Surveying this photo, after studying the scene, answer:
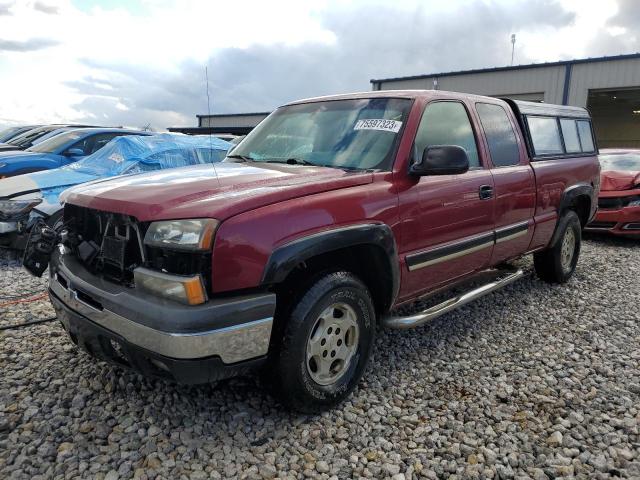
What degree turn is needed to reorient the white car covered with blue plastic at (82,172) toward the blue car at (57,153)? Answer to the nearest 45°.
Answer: approximately 135° to its right

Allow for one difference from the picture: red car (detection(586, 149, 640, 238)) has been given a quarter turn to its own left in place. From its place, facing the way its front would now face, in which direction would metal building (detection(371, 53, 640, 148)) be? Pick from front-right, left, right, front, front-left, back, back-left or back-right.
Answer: back-left

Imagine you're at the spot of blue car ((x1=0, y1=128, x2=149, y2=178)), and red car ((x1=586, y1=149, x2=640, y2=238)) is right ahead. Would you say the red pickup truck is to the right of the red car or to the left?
right

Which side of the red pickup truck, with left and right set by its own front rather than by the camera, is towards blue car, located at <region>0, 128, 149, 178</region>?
right

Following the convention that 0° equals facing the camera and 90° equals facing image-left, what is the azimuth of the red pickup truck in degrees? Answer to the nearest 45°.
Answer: approximately 45°
